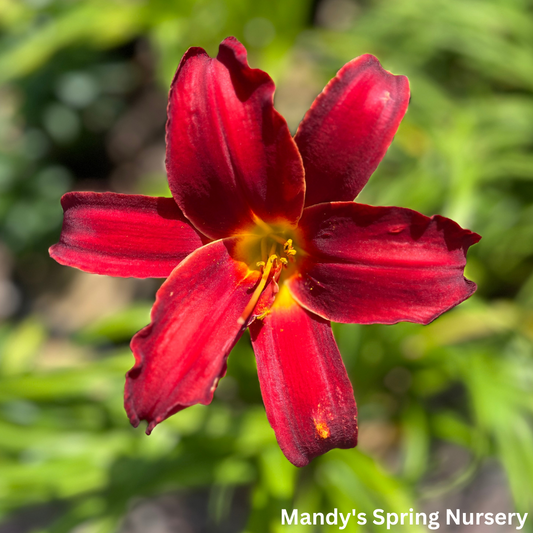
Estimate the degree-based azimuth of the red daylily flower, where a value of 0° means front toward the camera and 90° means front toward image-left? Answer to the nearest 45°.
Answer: approximately 0°
